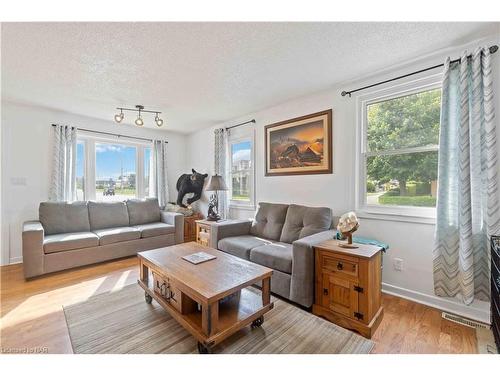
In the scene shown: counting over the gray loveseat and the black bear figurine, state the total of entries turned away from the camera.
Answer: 0

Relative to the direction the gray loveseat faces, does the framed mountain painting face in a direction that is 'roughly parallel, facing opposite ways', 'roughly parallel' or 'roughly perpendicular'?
roughly parallel

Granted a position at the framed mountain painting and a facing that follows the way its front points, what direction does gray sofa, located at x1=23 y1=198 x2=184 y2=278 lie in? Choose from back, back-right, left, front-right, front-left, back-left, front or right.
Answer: front-right

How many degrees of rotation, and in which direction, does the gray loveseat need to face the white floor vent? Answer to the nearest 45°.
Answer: approximately 135° to its left

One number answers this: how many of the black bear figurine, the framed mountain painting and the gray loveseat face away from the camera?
0

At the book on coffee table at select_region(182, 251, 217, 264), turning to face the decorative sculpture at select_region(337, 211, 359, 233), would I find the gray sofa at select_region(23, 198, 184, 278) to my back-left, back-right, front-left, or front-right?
back-left

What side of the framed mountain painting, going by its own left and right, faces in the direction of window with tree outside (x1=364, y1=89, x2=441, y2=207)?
left

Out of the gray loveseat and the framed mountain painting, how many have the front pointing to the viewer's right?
0

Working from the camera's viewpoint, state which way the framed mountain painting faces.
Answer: facing the viewer and to the left of the viewer

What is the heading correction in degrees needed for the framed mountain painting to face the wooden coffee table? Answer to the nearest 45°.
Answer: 0° — it already faces it
